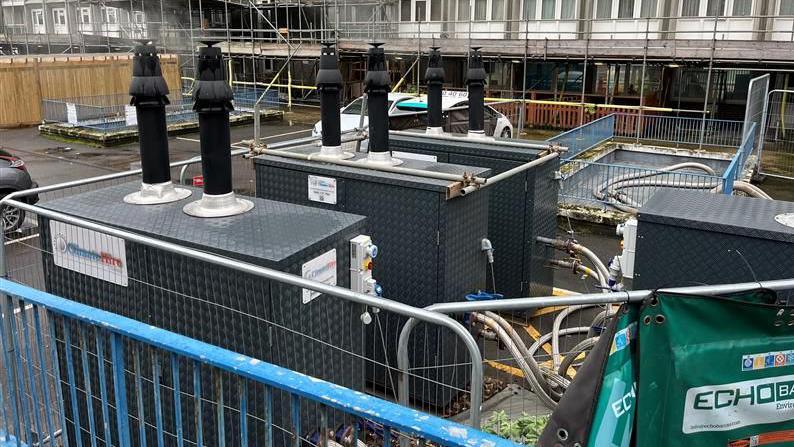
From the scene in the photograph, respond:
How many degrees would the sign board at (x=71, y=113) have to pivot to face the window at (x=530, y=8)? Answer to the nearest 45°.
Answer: approximately 90° to its left

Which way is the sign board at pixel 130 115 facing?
toward the camera

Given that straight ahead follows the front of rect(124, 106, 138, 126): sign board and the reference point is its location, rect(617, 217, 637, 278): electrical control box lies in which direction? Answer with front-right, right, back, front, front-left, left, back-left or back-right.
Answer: front

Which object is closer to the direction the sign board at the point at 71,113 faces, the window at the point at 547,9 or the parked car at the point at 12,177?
the parked car

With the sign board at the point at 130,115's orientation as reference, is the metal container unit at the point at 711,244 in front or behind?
in front

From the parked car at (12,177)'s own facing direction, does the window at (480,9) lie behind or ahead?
behind

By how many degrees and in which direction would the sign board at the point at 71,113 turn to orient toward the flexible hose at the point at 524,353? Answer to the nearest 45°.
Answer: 0° — it already faces it

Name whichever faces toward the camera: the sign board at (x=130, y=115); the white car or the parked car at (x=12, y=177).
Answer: the sign board

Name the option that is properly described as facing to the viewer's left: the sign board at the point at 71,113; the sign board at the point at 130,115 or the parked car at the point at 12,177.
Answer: the parked car

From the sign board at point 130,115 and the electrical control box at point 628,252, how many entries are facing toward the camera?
1

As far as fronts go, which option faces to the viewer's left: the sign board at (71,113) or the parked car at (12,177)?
the parked car

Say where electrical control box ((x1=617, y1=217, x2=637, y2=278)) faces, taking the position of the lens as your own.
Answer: facing to the left of the viewer

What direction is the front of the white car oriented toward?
to the viewer's left

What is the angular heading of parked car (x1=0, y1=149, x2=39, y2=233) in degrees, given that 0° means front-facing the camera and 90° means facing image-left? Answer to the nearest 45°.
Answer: approximately 90°

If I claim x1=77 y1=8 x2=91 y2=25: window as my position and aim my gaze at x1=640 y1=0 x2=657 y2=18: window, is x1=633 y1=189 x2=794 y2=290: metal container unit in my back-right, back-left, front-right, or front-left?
front-right

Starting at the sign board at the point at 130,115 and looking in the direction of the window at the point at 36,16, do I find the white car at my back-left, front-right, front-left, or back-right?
back-right
